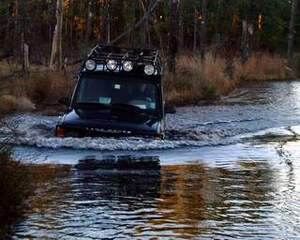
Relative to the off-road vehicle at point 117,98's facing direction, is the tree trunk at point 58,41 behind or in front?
behind

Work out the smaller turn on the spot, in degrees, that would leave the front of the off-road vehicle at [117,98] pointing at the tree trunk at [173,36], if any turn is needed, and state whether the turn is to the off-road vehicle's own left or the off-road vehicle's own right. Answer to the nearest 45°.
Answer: approximately 180°

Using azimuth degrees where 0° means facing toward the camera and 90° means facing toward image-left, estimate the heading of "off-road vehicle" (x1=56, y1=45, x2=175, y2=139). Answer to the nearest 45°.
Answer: approximately 0°
